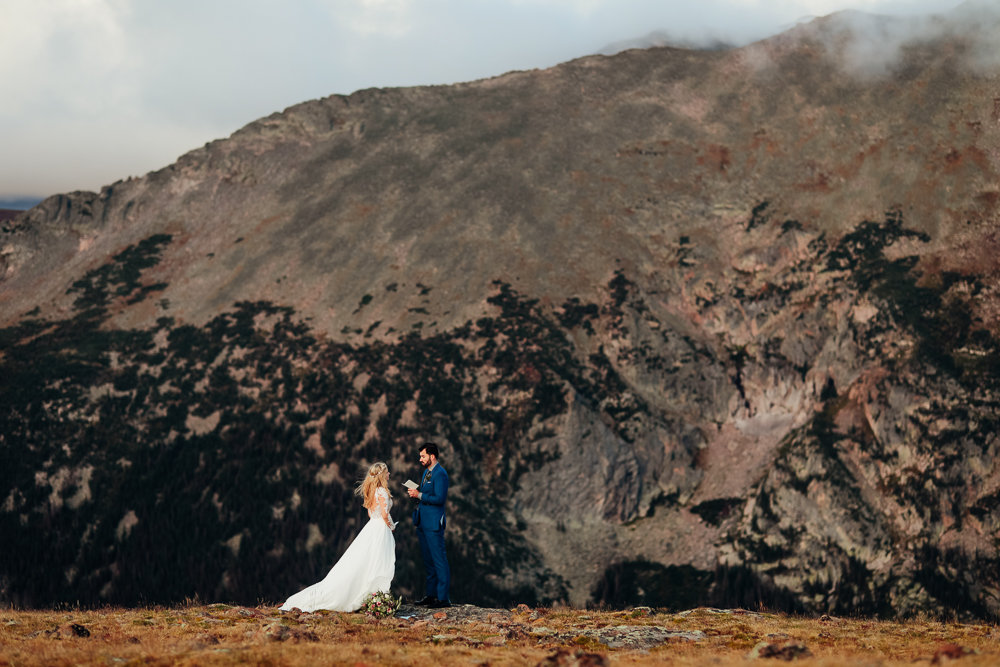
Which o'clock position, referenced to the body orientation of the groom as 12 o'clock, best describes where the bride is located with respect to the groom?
The bride is roughly at 12 o'clock from the groom.

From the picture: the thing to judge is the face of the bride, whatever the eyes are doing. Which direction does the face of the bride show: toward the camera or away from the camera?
away from the camera

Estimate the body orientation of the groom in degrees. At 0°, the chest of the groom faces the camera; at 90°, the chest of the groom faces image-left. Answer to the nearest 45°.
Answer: approximately 90°
